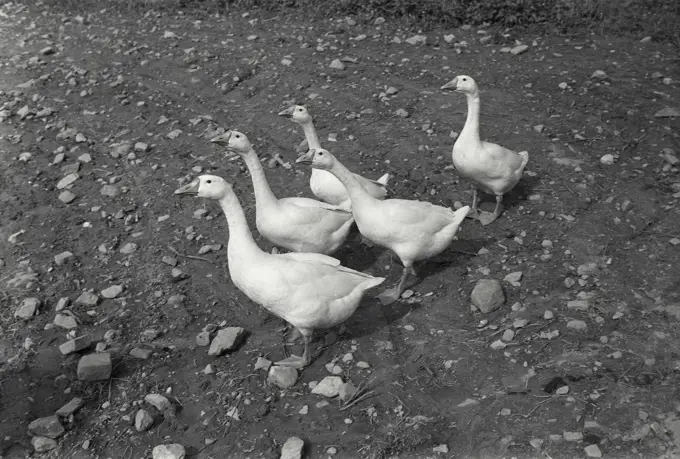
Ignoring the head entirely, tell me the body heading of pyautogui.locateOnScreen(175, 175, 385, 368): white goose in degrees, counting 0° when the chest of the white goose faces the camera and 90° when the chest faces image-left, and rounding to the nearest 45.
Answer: approximately 90°

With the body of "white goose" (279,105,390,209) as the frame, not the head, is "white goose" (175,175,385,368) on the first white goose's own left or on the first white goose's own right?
on the first white goose's own left

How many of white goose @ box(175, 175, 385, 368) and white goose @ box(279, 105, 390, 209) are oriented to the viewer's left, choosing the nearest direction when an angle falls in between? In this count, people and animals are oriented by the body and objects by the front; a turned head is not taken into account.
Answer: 2

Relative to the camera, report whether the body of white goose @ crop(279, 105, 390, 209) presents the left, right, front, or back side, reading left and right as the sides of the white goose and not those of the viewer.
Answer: left

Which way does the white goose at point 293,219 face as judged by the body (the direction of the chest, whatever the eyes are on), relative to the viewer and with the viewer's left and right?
facing to the left of the viewer

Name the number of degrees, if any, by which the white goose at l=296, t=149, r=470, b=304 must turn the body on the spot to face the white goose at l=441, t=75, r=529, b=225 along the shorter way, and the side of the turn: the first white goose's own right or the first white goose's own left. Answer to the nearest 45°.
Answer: approximately 135° to the first white goose's own right

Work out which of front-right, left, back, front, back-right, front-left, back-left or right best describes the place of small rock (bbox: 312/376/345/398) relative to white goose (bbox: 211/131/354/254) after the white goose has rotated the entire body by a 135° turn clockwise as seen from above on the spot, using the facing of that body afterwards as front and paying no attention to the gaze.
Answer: back-right

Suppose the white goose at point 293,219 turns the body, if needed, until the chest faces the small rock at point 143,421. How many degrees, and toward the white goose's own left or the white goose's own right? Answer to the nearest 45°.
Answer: approximately 45° to the white goose's own left

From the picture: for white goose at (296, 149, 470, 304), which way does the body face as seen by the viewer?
to the viewer's left

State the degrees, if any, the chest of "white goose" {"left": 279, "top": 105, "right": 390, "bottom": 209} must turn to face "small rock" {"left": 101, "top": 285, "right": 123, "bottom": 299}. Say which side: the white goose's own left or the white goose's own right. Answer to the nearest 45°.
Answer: approximately 45° to the white goose's own left
